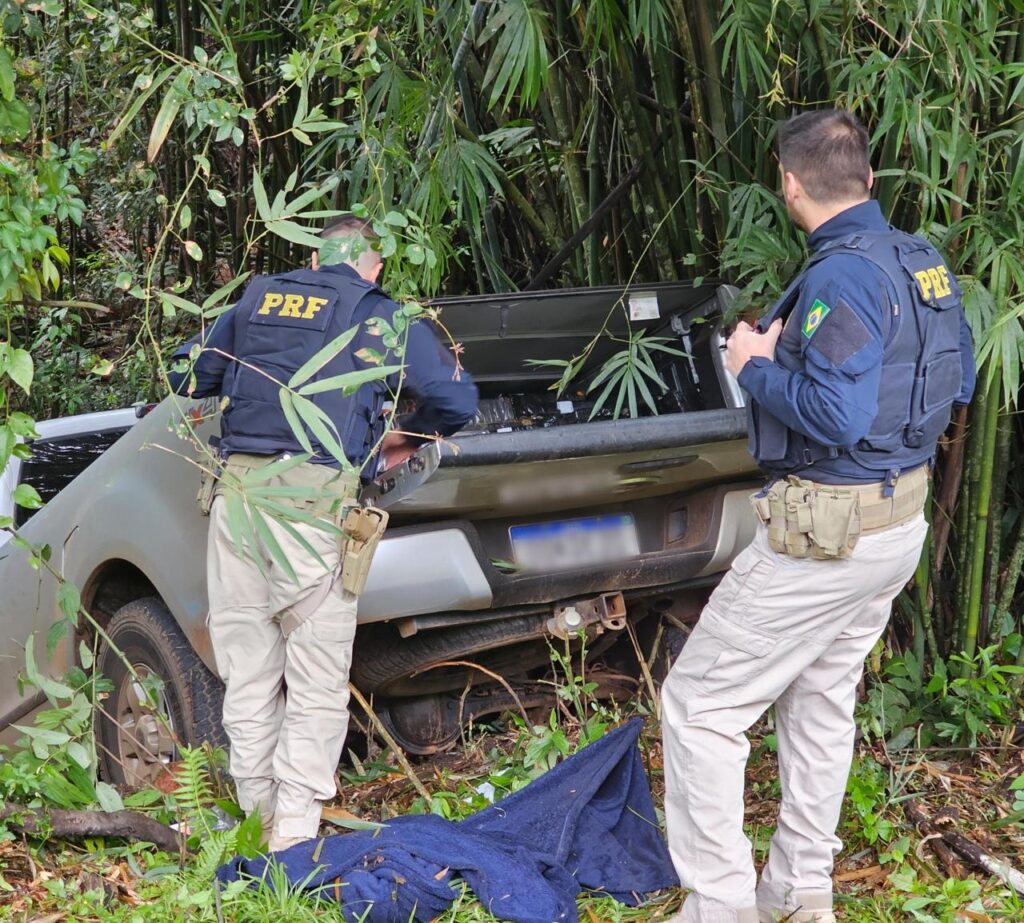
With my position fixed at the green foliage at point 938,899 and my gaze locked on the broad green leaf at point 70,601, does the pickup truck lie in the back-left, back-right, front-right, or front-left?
front-right

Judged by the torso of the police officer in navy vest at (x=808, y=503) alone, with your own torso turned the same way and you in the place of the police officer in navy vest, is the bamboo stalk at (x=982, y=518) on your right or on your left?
on your right

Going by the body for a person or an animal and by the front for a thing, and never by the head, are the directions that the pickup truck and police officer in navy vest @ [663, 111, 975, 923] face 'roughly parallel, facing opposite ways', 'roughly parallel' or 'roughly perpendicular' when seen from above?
roughly parallel

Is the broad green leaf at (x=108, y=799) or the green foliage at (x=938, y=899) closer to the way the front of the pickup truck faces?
the broad green leaf

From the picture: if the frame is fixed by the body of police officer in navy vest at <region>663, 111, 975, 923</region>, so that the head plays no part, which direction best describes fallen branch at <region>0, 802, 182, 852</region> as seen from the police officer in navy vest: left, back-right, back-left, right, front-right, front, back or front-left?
front-left

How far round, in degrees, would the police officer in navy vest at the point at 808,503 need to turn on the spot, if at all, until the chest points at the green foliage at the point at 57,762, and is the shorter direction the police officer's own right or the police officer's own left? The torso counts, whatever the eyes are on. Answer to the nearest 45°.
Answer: approximately 45° to the police officer's own left

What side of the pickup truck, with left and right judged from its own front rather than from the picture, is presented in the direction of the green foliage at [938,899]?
back

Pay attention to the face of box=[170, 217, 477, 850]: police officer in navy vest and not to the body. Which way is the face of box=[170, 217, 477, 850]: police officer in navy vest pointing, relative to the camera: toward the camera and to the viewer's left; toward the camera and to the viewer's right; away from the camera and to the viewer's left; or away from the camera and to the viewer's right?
away from the camera and to the viewer's right

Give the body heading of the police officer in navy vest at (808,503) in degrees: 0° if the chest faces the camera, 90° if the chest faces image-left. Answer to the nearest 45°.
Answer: approximately 135°

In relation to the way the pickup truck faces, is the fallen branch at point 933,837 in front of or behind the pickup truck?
behind

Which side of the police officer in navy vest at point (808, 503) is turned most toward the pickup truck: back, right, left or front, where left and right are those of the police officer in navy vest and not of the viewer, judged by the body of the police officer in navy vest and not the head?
front

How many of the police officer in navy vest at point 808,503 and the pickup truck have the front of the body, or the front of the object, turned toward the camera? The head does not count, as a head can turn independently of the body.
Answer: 0

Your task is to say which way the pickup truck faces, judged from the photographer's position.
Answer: facing away from the viewer and to the left of the viewer

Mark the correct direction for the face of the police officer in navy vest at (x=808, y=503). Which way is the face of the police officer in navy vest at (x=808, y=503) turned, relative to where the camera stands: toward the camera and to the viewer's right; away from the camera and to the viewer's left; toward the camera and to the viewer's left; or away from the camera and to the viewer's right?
away from the camera and to the viewer's left

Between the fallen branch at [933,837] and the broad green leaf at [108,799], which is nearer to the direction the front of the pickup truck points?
the broad green leaf

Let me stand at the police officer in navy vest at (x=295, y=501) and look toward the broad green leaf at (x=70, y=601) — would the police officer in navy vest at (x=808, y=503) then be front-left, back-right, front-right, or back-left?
back-left
